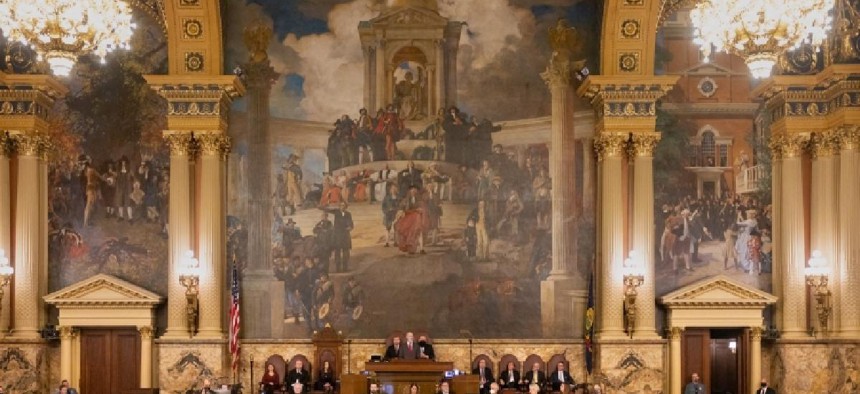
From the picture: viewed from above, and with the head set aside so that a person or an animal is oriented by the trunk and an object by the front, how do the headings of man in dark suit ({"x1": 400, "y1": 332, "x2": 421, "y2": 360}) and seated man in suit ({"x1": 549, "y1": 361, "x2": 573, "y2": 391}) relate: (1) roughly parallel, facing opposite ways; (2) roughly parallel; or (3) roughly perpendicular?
roughly parallel

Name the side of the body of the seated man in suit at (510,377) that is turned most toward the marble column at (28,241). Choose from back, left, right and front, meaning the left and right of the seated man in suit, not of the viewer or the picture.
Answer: right

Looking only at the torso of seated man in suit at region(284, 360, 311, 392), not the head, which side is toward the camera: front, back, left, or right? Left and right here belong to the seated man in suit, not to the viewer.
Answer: front

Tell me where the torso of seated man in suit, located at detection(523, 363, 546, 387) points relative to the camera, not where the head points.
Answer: toward the camera

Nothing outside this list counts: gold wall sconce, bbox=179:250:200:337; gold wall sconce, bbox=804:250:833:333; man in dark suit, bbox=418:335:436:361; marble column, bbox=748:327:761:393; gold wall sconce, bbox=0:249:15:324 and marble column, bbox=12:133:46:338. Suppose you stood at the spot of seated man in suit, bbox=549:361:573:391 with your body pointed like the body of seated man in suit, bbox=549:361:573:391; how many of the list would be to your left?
2

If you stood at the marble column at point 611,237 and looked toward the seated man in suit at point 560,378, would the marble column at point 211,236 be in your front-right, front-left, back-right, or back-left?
front-right

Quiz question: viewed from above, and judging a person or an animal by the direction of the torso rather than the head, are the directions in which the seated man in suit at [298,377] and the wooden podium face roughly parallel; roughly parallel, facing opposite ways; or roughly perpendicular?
roughly parallel

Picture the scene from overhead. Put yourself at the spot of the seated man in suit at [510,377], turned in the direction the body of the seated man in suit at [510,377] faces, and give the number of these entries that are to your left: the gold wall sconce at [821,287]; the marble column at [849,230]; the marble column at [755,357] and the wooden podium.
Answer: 3

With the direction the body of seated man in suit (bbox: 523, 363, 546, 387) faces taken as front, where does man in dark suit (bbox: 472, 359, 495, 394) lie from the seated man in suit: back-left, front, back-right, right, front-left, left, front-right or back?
right

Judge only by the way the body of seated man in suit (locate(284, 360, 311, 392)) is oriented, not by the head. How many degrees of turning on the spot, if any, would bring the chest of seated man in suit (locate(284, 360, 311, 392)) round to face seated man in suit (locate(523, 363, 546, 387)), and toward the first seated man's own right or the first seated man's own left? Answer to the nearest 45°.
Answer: approximately 90° to the first seated man's own left

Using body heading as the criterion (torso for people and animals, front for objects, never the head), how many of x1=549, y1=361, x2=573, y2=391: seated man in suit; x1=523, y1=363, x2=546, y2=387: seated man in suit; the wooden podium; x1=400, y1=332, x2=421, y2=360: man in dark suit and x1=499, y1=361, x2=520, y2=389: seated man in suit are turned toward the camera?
5

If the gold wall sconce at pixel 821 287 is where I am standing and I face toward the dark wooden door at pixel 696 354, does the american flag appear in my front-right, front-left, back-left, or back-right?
front-left

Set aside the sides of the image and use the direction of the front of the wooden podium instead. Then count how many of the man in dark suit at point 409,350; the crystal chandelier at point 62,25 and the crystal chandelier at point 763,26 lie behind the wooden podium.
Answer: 1

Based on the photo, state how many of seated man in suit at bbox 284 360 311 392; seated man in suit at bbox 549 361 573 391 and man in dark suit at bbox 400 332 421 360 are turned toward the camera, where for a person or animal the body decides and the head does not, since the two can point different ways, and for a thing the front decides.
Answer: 3

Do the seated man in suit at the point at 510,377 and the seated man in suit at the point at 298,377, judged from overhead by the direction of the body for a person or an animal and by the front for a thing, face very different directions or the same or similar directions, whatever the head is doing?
same or similar directions

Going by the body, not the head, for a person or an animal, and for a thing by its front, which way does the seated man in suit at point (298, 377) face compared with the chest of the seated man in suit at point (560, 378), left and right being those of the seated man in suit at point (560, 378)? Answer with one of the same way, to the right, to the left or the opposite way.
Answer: the same way
